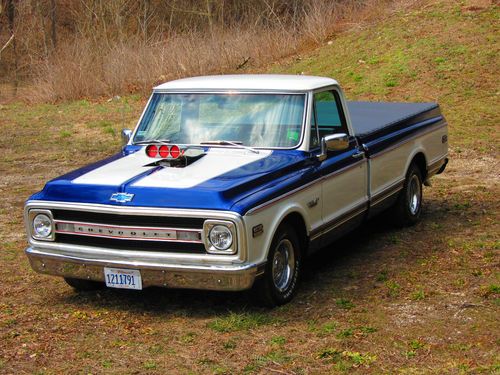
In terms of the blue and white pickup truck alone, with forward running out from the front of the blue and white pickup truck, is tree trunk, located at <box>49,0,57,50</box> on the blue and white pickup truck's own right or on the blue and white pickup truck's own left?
on the blue and white pickup truck's own right

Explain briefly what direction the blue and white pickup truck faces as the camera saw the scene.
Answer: facing the viewer and to the left of the viewer
